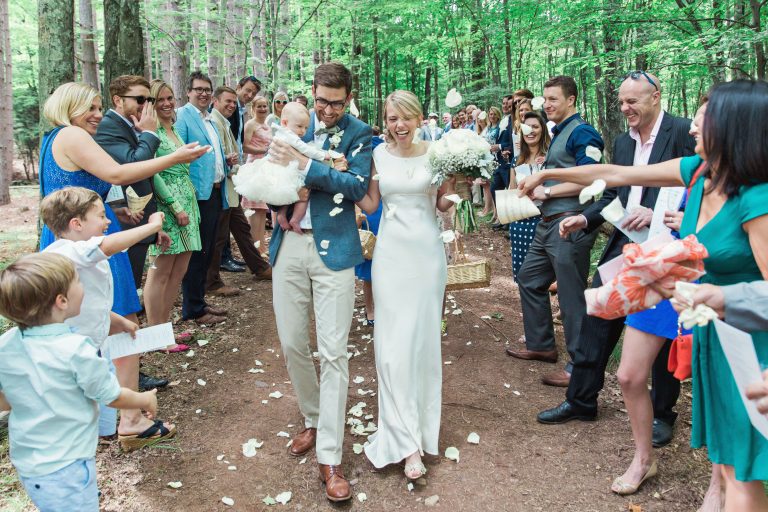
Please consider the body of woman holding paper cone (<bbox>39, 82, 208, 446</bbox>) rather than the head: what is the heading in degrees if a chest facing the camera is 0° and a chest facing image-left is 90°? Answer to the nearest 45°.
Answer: approximately 270°

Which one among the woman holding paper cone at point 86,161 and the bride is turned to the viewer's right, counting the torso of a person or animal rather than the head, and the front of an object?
the woman holding paper cone

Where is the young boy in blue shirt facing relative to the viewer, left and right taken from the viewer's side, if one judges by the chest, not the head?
facing away from the viewer and to the right of the viewer

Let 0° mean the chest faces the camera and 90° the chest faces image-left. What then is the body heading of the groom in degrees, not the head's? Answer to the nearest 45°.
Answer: approximately 0°

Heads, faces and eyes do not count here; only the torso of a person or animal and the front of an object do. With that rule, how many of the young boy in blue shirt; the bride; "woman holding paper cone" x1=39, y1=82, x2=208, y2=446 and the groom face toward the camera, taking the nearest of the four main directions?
2

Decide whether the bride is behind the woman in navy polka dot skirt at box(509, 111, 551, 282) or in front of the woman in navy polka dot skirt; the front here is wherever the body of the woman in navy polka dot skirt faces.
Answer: in front

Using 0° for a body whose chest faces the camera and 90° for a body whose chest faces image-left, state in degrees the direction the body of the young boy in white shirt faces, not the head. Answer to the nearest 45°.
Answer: approximately 270°

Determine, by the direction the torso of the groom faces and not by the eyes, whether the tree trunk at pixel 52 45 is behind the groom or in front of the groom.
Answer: behind
